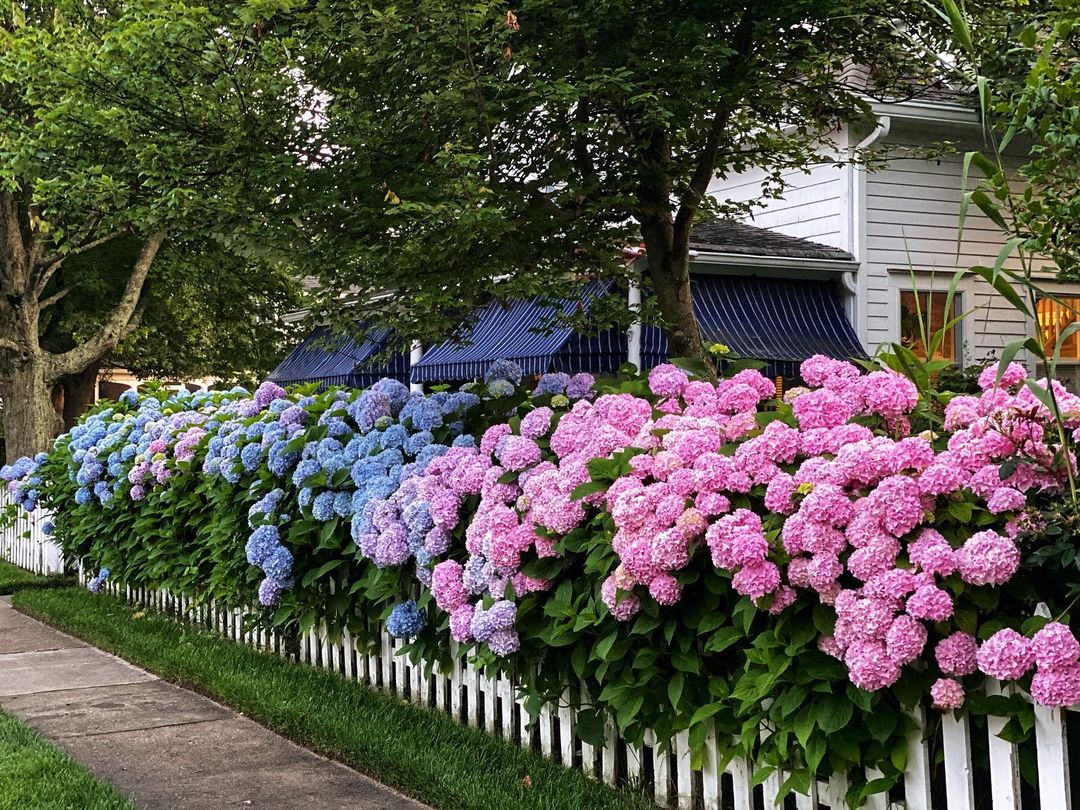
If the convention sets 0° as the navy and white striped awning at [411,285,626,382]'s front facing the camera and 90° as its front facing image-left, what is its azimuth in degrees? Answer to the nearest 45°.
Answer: approximately 45°

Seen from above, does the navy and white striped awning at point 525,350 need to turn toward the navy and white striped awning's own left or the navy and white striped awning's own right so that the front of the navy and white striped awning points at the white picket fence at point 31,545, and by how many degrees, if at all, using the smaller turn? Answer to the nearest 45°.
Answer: approximately 45° to the navy and white striped awning's own right

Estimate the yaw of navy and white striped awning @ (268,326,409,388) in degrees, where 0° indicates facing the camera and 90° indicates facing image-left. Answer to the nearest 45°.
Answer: approximately 45°

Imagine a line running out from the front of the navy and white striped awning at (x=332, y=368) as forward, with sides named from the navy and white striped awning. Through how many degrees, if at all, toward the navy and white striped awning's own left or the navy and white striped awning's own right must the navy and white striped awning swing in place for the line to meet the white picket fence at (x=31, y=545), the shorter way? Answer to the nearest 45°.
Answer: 0° — it already faces it

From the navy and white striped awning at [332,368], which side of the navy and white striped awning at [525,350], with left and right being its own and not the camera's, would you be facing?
right

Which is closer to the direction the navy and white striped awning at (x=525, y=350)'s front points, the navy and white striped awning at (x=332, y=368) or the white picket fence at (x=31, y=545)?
the white picket fence
